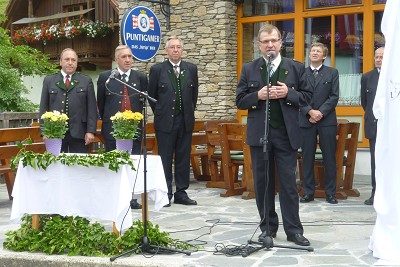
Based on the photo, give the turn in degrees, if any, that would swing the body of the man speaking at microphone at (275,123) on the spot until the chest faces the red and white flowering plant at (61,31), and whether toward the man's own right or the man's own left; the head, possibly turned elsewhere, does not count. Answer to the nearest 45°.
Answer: approximately 135° to the man's own right

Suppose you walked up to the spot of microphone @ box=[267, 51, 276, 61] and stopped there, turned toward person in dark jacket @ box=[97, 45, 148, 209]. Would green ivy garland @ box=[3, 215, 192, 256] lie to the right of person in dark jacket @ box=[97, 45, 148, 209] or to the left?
left

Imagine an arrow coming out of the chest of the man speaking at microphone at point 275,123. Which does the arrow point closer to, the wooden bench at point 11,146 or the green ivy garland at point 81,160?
the green ivy garland

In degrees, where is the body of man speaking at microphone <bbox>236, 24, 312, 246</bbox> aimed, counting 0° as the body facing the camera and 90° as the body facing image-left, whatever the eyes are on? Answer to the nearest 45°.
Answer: approximately 0°

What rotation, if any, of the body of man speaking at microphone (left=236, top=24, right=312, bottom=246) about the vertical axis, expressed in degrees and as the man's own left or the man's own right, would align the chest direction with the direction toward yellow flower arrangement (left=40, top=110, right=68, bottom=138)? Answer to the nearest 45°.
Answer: approximately 90° to the man's own right

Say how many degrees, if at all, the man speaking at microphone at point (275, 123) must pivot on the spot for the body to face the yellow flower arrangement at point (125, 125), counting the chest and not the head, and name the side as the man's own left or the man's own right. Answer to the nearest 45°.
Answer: approximately 90° to the man's own right

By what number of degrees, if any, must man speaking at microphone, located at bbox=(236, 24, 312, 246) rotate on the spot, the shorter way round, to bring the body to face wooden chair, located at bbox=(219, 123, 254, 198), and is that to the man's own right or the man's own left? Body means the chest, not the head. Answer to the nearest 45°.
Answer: approximately 180°

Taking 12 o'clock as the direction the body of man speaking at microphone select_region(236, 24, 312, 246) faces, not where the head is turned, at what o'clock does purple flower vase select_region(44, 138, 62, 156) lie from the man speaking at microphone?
The purple flower vase is roughly at 3 o'clock from the man speaking at microphone.

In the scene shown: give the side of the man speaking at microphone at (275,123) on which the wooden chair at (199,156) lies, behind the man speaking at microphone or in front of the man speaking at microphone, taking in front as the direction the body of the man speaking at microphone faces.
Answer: behind

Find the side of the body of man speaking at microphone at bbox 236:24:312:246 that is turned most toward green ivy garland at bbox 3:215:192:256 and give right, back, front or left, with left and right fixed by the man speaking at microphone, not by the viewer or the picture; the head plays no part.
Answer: right
